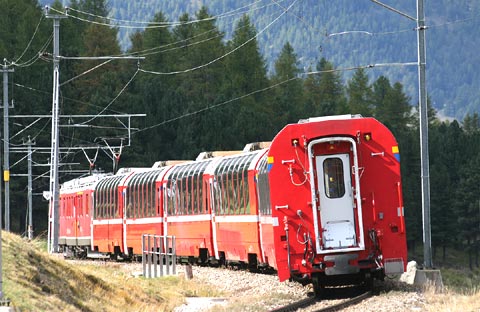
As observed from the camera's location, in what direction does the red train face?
facing away from the viewer and to the left of the viewer

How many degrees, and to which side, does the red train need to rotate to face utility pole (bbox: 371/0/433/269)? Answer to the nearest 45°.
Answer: approximately 180°
